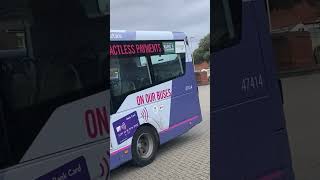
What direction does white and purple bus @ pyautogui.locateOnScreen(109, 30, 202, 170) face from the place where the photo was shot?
facing the viewer and to the left of the viewer
